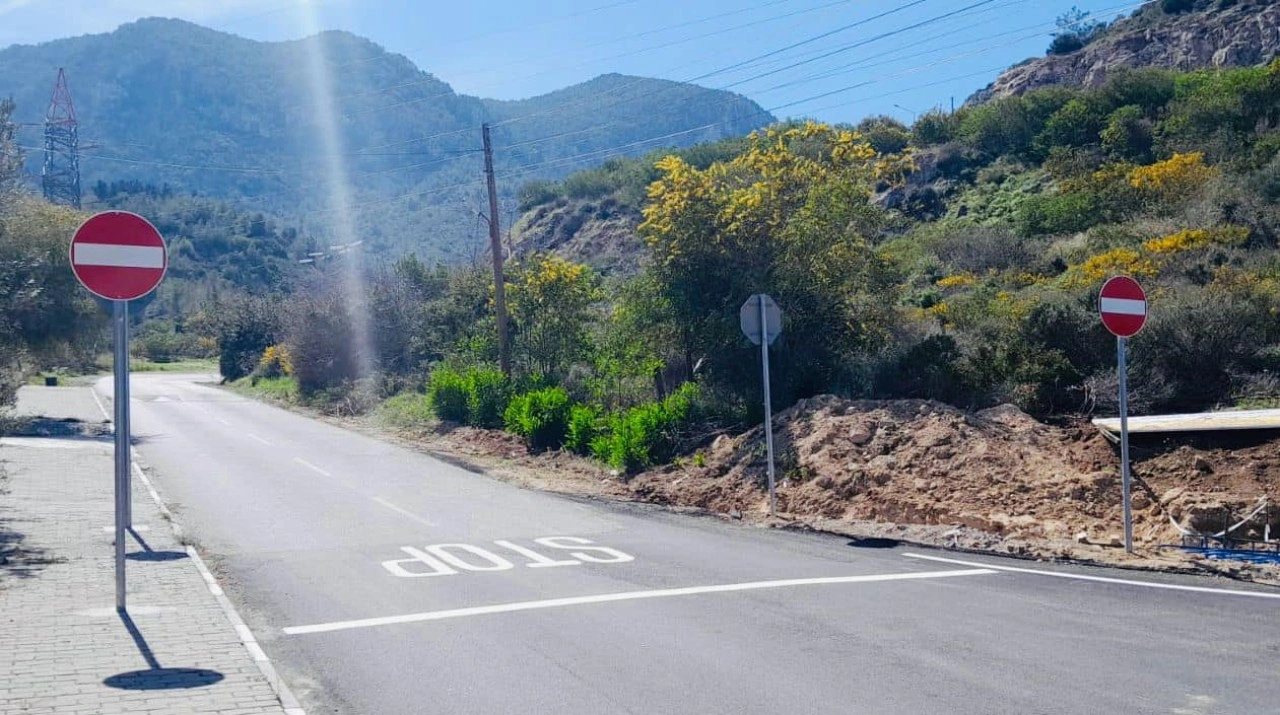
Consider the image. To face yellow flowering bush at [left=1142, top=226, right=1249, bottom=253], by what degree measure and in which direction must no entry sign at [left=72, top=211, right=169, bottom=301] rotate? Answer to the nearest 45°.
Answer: approximately 90° to its left

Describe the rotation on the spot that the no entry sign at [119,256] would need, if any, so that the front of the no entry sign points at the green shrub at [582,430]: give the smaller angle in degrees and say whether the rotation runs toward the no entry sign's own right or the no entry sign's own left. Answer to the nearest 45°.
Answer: approximately 135° to the no entry sign's own left

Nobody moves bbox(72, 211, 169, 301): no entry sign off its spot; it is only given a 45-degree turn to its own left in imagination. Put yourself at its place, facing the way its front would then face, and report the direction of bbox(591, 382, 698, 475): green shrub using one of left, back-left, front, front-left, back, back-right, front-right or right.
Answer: left

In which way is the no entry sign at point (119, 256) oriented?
toward the camera

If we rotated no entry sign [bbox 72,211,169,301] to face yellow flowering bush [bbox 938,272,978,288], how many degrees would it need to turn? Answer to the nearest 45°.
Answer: approximately 135° to its left

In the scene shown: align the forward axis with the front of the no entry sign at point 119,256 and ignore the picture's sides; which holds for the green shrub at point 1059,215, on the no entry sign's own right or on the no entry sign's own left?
on the no entry sign's own left

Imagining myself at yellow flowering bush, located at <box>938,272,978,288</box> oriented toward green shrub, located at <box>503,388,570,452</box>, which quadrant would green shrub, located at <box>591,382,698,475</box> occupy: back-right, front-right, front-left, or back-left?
front-left

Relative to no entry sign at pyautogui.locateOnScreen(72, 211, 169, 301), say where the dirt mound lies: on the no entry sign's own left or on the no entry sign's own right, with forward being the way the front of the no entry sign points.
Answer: on the no entry sign's own left

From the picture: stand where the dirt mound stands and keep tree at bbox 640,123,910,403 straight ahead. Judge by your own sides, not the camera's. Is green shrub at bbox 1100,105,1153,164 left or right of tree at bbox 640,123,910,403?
right

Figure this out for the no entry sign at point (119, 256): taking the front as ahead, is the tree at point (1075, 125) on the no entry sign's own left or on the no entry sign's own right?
on the no entry sign's own left

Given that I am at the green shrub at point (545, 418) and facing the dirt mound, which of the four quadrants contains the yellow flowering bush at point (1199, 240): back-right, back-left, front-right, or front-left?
front-left

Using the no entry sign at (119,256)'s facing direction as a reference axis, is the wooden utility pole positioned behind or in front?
behind

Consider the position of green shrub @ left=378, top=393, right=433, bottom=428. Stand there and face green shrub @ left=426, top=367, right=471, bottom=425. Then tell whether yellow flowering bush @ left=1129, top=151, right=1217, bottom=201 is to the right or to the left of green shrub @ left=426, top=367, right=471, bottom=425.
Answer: left

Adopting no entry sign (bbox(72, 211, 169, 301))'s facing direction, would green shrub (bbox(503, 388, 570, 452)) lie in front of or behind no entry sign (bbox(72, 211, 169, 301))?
behind

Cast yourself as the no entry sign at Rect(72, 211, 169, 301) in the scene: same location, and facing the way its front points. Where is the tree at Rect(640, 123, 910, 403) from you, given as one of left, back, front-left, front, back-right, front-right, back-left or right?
back-left

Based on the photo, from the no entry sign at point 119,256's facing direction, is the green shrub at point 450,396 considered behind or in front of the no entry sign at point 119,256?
behind

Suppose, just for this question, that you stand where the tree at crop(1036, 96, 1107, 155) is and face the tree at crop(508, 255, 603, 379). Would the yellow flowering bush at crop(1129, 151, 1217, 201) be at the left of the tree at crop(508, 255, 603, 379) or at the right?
left
